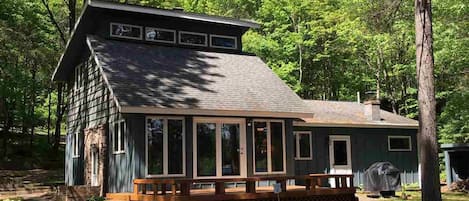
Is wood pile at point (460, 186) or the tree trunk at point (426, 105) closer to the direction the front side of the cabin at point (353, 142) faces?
the tree trunk

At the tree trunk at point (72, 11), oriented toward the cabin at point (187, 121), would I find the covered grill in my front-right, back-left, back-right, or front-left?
front-left

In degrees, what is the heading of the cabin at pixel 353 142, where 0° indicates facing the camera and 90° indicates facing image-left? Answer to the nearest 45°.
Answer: approximately 0°

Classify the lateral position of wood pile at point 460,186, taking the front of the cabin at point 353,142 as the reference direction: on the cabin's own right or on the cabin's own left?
on the cabin's own left

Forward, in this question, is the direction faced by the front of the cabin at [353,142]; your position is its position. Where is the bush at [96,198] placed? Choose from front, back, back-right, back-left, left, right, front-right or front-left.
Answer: front-right

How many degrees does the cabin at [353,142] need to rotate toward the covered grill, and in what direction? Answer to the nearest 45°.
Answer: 0° — it already faces it

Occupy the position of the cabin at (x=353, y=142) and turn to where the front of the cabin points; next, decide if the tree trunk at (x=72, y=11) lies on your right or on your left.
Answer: on your right

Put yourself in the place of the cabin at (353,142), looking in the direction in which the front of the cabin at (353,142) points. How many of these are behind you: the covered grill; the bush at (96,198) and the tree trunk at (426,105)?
0
